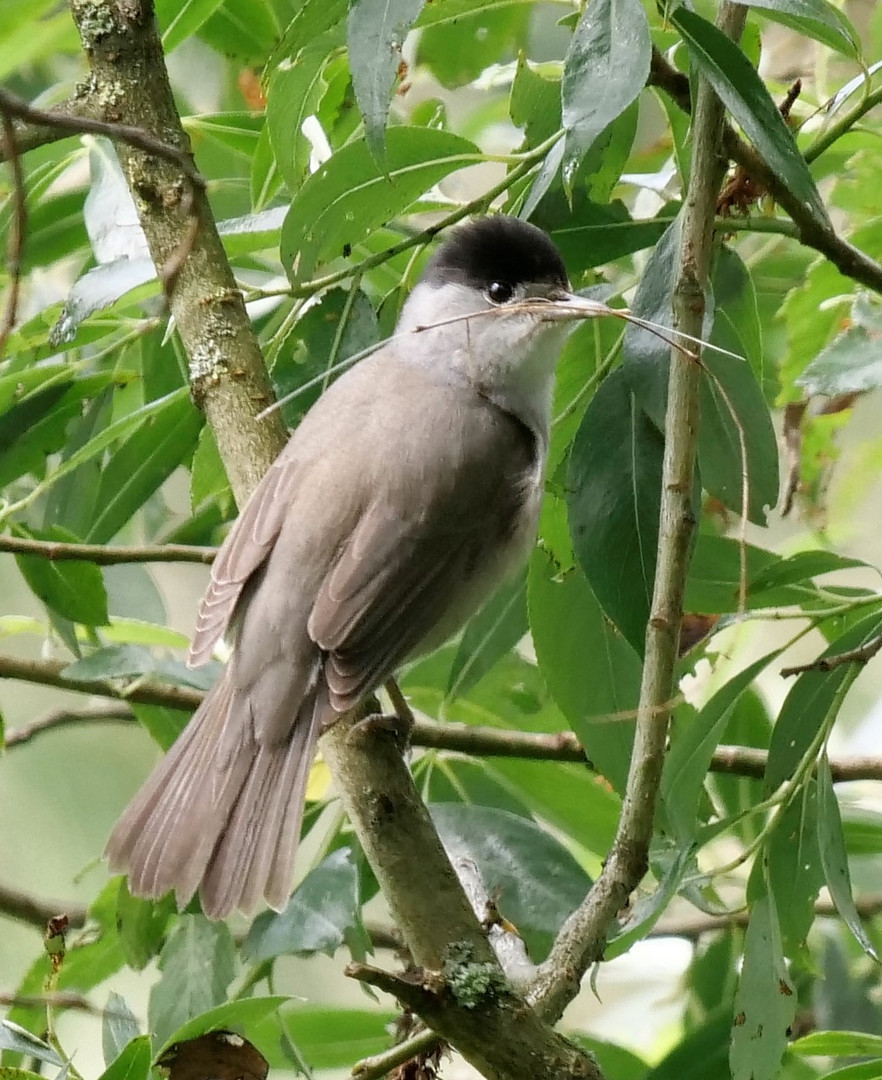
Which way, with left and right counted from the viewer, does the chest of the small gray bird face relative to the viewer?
facing away from the viewer and to the right of the viewer
